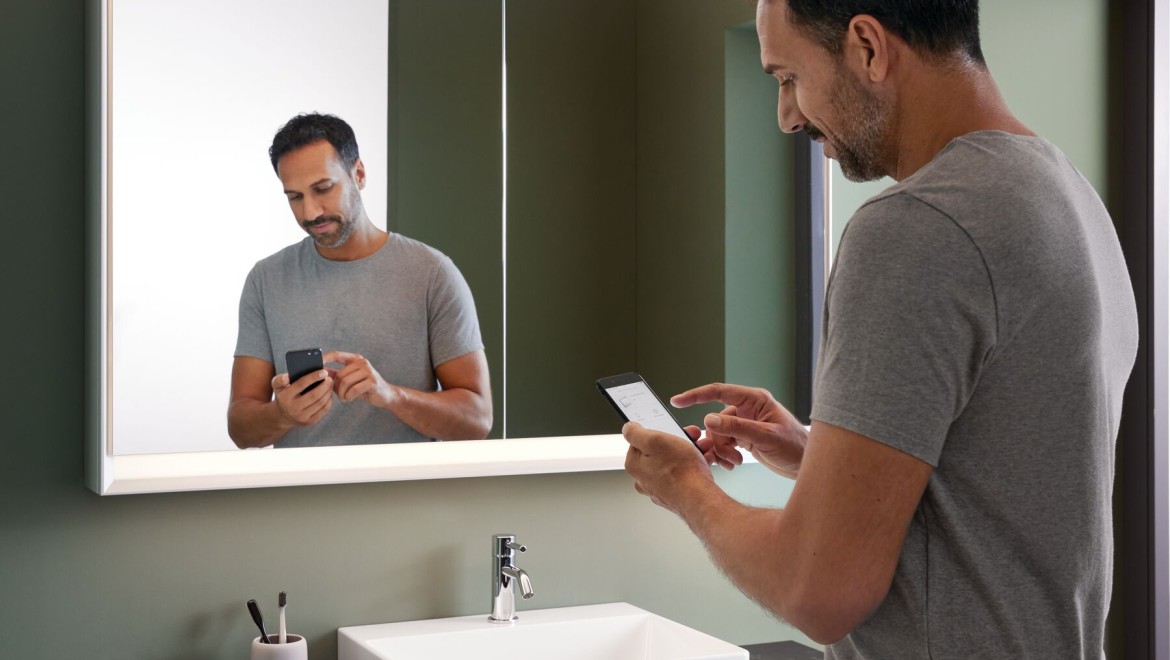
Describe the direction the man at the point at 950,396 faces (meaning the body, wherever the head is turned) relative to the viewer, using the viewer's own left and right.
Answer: facing away from the viewer and to the left of the viewer

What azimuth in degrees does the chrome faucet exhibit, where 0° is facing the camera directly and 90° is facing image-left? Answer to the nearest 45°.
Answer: approximately 315°

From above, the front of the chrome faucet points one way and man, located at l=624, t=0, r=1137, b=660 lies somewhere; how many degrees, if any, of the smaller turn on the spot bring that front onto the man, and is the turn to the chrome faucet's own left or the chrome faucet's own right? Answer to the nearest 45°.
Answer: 0° — it already faces them

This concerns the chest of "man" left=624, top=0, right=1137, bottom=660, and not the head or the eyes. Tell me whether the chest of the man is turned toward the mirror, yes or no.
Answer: yes

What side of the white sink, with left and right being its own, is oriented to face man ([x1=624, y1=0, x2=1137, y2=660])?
front

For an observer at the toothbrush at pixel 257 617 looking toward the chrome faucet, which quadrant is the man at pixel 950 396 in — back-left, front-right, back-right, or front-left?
front-right

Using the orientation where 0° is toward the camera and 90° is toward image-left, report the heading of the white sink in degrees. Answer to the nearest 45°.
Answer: approximately 315°

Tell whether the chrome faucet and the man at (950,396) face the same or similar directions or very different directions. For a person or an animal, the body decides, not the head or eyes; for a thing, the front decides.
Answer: very different directions
